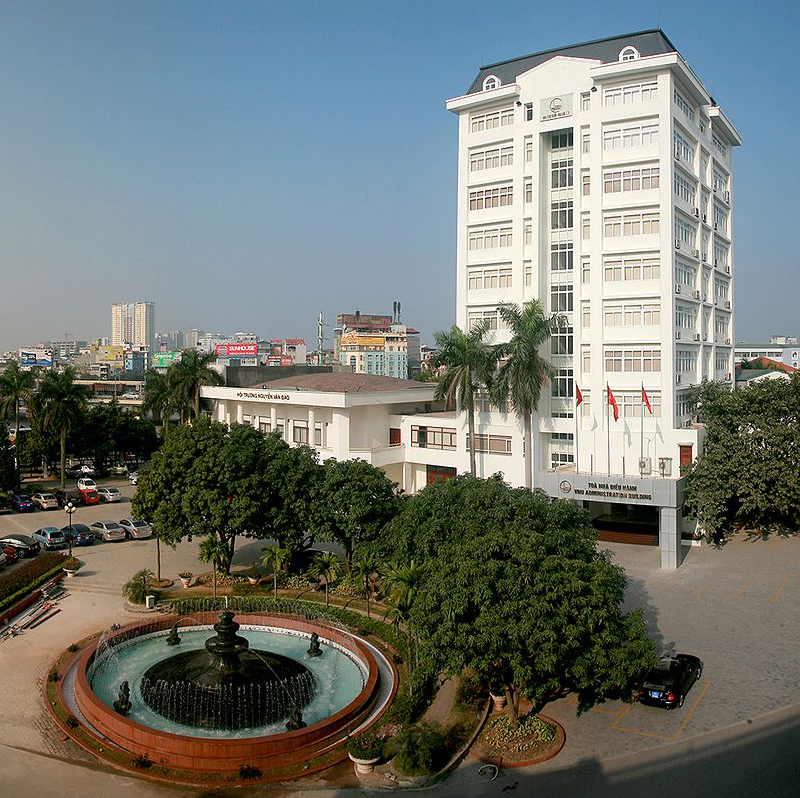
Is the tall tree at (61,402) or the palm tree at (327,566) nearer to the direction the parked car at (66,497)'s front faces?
the palm tree

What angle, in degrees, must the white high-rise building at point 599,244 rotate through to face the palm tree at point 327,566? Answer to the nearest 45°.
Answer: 0° — it already faces it

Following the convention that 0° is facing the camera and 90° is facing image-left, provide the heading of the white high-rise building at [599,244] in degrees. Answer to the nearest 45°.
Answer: approximately 45°

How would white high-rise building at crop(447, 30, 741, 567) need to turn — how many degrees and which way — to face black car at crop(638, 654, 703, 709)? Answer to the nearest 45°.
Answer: approximately 45° to its left

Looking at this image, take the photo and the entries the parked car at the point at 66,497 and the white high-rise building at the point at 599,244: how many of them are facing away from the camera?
0

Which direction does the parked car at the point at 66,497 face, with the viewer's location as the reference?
facing the viewer and to the left of the viewer
